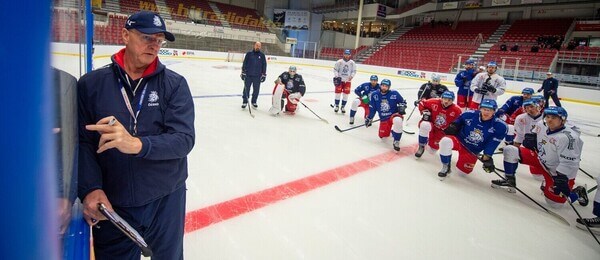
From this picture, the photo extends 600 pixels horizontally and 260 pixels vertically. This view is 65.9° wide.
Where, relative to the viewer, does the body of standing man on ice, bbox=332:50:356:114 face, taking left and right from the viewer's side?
facing the viewer

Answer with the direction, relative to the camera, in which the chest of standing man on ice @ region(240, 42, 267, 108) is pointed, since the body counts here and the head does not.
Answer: toward the camera

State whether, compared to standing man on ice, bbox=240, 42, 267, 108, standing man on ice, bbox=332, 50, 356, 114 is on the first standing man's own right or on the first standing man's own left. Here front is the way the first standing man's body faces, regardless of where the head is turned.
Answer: on the first standing man's own left

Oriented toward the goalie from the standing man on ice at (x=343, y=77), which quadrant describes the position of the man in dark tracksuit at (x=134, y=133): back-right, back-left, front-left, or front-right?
front-left

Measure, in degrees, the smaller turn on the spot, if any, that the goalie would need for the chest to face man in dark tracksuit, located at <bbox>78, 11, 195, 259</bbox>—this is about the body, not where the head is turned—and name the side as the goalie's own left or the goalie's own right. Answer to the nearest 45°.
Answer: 0° — they already face them

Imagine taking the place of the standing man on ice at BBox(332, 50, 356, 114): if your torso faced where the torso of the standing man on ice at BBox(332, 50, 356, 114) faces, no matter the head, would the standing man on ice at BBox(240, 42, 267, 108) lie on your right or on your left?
on your right

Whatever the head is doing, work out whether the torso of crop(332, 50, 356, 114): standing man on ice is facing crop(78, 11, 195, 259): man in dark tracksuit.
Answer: yes

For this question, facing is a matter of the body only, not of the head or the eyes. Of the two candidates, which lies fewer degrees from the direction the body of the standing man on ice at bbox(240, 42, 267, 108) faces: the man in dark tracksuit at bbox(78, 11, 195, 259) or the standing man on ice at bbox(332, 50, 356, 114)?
the man in dark tracksuit

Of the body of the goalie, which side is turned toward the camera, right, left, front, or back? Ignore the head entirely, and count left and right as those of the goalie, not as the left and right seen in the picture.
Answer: front

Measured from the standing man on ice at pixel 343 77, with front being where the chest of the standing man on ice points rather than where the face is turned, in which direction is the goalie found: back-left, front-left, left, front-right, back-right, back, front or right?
front-right

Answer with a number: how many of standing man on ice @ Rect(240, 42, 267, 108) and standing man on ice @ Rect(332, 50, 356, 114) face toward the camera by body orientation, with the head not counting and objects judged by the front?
2
